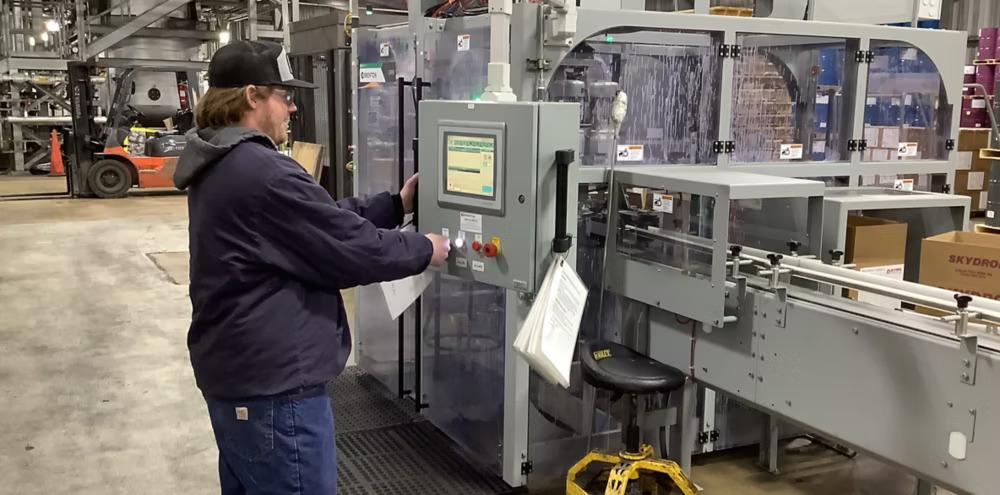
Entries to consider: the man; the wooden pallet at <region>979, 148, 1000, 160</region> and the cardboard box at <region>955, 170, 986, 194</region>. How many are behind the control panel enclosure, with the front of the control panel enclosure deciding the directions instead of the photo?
2

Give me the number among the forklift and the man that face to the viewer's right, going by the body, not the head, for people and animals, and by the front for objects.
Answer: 1

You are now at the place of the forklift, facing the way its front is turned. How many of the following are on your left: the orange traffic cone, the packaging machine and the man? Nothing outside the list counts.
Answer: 2

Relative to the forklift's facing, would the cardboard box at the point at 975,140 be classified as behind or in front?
behind

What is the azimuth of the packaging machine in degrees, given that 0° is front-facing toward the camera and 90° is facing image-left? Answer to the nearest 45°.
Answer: approximately 45°

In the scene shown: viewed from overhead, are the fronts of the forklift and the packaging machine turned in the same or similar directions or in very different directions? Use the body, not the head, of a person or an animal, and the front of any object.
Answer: same or similar directions

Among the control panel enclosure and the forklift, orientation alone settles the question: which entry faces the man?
the control panel enclosure

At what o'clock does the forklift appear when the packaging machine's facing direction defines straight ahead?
The forklift is roughly at 3 o'clock from the packaging machine.

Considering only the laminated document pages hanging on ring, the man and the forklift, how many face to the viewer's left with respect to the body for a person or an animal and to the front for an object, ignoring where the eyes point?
1

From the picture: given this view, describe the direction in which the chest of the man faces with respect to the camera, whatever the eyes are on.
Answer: to the viewer's right

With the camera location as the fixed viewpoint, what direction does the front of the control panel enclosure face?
facing the viewer and to the left of the viewer

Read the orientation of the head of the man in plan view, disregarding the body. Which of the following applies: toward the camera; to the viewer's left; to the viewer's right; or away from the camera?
to the viewer's right

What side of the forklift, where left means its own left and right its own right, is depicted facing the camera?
left

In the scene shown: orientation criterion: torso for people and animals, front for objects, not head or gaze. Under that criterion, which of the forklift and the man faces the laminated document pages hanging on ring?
the man

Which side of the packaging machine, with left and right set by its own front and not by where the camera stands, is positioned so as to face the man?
front
